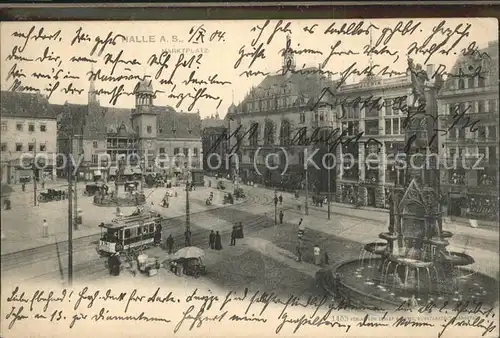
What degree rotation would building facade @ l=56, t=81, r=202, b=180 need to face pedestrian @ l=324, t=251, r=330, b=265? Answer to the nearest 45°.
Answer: approximately 45° to its left

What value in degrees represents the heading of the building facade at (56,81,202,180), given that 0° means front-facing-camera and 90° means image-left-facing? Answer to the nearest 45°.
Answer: approximately 0°
